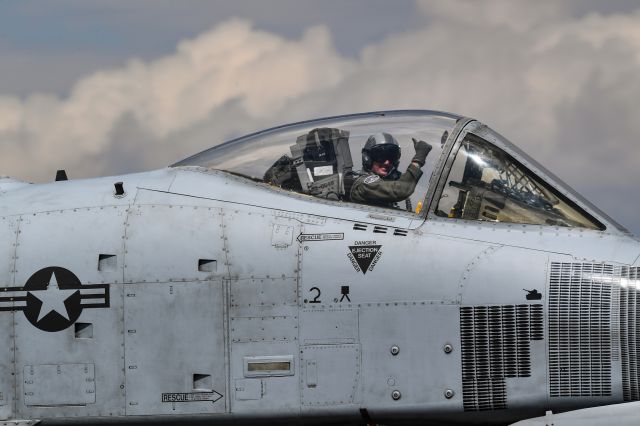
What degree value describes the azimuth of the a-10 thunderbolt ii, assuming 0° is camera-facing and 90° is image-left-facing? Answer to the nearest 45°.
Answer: approximately 270°
